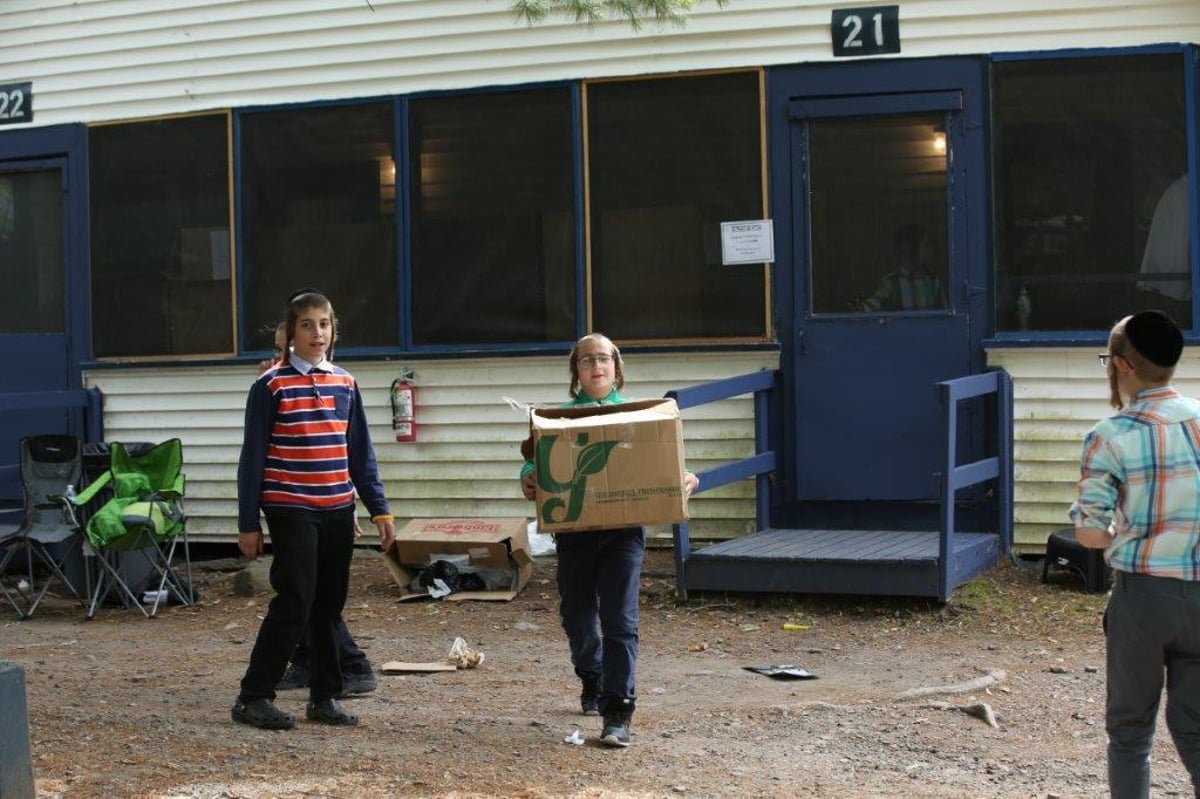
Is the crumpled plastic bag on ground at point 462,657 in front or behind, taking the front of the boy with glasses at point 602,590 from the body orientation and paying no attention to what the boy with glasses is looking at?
behind

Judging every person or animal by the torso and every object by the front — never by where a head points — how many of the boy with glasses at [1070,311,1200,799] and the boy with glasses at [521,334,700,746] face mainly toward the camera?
1

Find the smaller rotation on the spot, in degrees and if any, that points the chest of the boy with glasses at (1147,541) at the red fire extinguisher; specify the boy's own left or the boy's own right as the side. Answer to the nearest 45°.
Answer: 0° — they already face it

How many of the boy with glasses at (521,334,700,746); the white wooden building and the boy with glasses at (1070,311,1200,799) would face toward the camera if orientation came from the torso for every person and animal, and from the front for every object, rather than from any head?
2

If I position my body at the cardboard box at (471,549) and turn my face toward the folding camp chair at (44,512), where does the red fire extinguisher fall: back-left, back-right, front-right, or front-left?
front-right

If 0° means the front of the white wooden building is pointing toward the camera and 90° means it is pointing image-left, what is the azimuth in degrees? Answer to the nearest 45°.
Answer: approximately 0°

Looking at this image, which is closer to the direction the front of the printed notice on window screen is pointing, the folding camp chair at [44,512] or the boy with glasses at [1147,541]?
the boy with glasses

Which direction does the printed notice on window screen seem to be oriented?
toward the camera

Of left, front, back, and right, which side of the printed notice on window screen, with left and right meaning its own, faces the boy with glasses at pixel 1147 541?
front

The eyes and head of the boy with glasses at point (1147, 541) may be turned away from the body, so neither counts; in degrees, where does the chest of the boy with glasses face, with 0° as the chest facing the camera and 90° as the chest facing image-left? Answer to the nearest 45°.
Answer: approximately 135°

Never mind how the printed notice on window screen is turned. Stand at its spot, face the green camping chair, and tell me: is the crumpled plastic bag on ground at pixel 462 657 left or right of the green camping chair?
left

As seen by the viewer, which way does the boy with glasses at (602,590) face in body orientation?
toward the camera

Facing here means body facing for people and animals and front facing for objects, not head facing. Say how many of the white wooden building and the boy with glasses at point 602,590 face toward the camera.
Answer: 2
